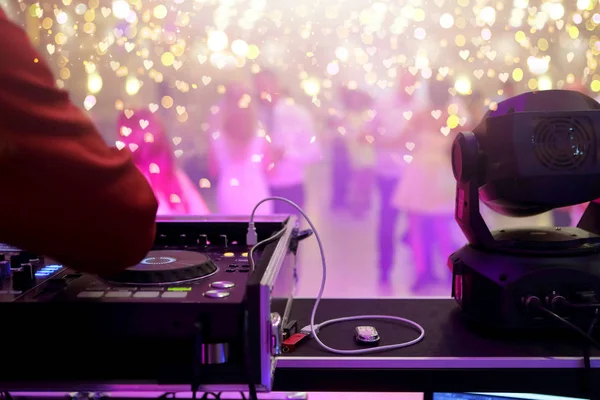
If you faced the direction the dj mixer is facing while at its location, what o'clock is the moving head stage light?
The moving head stage light is roughly at 9 o'clock from the dj mixer.

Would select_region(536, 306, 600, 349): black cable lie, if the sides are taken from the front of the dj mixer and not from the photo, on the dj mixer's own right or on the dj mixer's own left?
on the dj mixer's own left

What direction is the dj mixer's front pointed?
toward the camera
